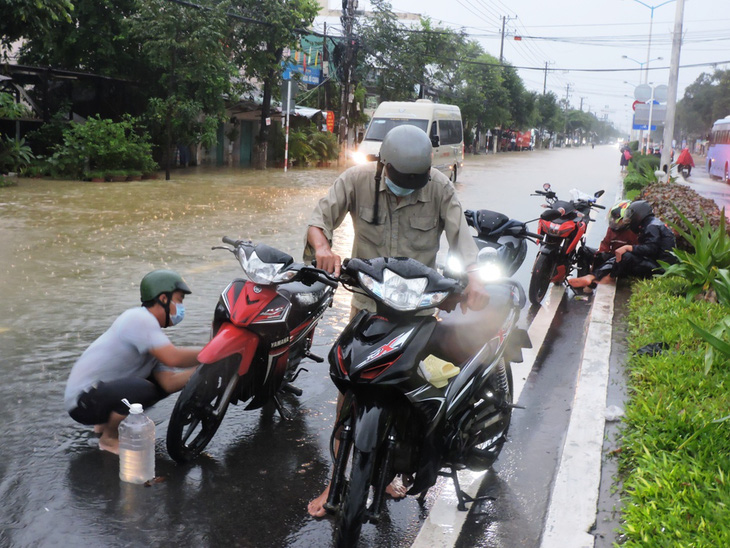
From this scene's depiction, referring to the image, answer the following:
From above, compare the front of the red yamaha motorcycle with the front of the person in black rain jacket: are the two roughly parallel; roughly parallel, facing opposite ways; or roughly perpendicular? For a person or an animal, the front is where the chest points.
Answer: roughly perpendicular

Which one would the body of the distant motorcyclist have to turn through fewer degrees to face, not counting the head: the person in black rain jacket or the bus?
the bus

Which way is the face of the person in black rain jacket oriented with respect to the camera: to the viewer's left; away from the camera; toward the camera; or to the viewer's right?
to the viewer's left

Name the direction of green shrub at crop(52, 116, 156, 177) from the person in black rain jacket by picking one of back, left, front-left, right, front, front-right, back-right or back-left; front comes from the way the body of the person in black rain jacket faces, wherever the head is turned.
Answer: front-right

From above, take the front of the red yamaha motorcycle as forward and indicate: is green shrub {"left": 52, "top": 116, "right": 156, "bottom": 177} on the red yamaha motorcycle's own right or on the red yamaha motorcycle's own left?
on the red yamaha motorcycle's own right

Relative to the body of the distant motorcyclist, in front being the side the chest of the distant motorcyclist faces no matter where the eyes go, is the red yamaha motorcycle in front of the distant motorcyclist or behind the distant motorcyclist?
behind

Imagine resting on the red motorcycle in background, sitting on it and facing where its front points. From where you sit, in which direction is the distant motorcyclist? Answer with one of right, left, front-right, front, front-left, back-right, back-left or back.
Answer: back-right

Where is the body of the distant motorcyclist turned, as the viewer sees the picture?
away from the camera

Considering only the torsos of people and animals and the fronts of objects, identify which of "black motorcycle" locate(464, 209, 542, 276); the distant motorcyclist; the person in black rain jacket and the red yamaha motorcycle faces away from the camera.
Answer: the distant motorcyclist

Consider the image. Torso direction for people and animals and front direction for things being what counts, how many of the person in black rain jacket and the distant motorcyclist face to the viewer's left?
1

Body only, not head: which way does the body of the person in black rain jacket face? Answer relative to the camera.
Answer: to the viewer's left

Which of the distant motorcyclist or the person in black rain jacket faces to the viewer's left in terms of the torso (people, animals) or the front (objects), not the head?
the person in black rain jacket

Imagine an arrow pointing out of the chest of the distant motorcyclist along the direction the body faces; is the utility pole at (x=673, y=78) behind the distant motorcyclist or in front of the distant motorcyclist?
behind

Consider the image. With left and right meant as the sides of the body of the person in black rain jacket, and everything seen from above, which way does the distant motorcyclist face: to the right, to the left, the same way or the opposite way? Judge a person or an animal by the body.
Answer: to the right

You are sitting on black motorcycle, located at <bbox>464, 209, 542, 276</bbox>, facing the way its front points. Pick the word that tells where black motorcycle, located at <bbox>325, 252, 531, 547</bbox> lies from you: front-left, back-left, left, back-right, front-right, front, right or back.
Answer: front-left

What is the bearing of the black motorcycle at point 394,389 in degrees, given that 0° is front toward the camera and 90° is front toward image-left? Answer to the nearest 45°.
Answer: approximately 45°

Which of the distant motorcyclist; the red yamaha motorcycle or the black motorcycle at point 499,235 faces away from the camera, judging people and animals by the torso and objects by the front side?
the distant motorcyclist
